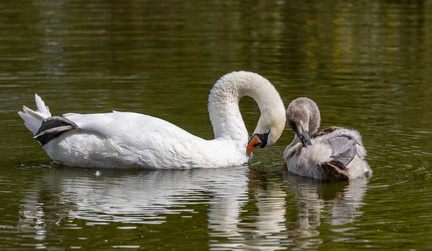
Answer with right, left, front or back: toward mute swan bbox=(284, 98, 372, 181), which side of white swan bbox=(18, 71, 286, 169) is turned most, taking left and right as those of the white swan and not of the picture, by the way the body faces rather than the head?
front

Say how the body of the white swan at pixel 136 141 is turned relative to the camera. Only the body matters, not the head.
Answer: to the viewer's right
